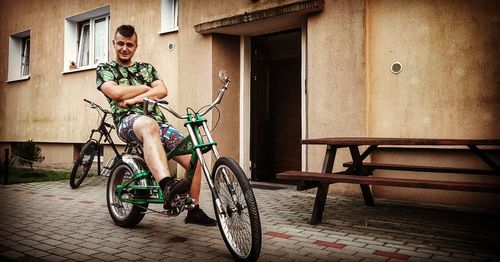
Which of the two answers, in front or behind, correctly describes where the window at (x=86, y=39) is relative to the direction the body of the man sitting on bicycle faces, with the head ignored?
behind

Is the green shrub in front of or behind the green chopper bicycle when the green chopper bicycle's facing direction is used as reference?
behind

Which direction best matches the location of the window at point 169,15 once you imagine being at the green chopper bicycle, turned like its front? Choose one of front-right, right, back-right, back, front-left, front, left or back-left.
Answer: back-left

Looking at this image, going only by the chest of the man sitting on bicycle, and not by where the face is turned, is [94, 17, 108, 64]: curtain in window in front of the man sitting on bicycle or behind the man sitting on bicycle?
behind

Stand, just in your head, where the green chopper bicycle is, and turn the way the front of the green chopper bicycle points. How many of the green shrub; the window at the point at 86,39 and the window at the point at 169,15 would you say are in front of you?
0

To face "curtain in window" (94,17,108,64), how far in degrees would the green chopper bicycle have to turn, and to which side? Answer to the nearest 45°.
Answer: approximately 135° to its left

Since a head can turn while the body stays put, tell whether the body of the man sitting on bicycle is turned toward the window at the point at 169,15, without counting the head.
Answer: no

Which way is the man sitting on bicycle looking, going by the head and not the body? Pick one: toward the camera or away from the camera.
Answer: toward the camera

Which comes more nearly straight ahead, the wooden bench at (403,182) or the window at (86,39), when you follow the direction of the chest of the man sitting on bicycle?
the wooden bench

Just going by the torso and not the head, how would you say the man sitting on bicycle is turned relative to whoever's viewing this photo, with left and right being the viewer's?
facing the viewer and to the right of the viewer
